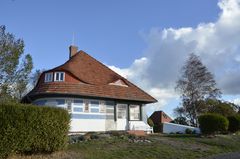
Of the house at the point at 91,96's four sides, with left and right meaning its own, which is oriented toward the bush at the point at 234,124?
left

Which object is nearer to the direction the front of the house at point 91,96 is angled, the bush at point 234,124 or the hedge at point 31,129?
the hedge

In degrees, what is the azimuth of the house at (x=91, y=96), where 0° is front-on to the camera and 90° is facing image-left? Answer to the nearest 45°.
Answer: approximately 0°

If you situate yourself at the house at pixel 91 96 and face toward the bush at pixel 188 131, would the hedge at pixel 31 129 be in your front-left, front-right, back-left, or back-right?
back-right

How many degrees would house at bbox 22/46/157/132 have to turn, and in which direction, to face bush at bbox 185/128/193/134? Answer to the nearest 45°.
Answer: approximately 135° to its left

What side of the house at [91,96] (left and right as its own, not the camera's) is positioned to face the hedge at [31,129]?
front

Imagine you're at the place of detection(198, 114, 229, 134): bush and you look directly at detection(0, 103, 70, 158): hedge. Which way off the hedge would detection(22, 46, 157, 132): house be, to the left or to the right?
right
